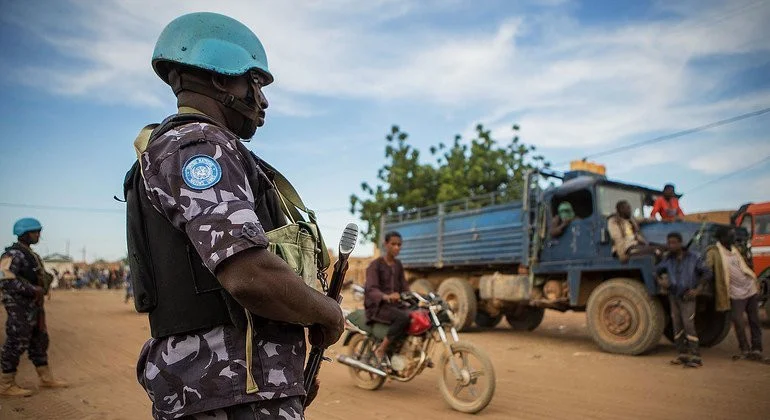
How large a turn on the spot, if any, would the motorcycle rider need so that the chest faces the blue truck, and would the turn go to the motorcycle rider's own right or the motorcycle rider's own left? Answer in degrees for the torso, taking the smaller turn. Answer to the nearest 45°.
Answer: approximately 90° to the motorcycle rider's own left

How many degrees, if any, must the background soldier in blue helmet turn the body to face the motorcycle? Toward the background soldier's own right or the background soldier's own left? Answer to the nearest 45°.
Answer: approximately 45° to the background soldier's own right

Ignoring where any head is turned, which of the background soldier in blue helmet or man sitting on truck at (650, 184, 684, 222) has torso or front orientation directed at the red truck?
the background soldier in blue helmet

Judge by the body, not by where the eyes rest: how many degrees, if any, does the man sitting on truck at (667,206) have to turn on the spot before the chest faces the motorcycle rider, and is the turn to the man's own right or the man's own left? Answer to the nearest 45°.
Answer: approximately 45° to the man's own right

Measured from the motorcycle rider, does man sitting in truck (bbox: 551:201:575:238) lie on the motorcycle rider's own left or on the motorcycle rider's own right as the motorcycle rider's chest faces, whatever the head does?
on the motorcycle rider's own left

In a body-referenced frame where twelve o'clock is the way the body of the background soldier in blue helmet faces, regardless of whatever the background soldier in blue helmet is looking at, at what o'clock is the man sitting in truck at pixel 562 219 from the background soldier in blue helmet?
The man sitting in truck is roughly at 12 o'clock from the background soldier in blue helmet.

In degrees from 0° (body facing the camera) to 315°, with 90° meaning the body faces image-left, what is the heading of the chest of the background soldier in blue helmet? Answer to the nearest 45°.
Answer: approximately 270°

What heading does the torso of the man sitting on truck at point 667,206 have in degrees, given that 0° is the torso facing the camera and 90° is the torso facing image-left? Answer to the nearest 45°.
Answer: approximately 0°

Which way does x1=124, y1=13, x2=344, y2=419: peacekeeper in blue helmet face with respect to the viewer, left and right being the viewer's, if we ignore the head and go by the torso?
facing to the right of the viewer
